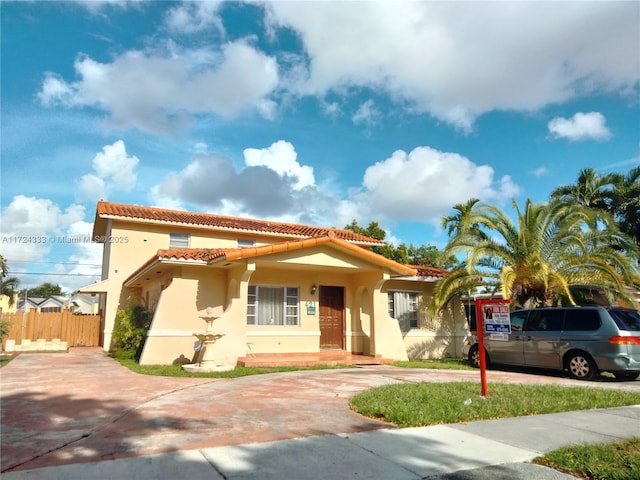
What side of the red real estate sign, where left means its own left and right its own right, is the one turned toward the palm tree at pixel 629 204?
back

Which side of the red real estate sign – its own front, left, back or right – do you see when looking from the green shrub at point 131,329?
right

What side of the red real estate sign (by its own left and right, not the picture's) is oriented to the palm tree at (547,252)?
back

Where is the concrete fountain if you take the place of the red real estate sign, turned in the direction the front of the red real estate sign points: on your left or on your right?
on your right

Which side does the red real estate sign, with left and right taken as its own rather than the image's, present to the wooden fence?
right

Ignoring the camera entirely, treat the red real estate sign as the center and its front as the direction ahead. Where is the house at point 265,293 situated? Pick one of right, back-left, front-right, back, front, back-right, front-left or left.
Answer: back-right

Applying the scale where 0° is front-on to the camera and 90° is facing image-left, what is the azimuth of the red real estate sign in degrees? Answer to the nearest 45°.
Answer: approximately 0°
